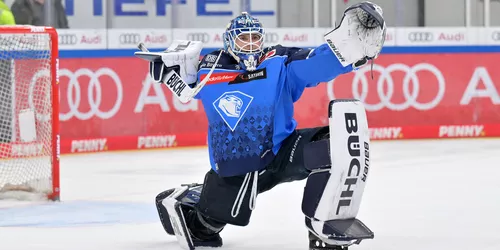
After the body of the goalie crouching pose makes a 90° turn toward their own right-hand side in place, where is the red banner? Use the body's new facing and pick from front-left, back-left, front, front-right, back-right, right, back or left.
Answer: right

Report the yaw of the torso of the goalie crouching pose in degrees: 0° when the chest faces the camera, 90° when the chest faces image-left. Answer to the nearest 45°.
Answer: approximately 0°

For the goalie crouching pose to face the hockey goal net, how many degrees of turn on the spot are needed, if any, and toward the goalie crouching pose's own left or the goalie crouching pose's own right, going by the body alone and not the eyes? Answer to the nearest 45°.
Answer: approximately 135° to the goalie crouching pose's own right
